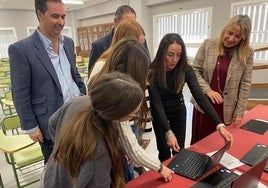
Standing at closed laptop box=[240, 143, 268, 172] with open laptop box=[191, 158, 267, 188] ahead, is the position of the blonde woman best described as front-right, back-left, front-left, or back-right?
back-right

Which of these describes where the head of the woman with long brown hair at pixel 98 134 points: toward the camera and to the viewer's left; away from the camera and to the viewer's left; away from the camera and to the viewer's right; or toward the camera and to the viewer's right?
away from the camera and to the viewer's right

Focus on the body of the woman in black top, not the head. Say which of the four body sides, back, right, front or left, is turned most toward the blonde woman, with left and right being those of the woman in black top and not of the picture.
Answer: left

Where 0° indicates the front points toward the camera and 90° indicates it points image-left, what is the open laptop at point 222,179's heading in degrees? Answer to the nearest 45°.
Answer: approximately 135°

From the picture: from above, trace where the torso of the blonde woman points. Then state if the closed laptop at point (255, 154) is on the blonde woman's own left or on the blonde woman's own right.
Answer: on the blonde woman's own left

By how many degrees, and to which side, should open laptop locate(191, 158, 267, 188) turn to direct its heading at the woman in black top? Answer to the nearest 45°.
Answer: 0° — it already faces them

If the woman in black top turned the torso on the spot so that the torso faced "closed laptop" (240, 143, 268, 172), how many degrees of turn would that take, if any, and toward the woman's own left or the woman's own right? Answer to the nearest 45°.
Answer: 0° — they already face it
